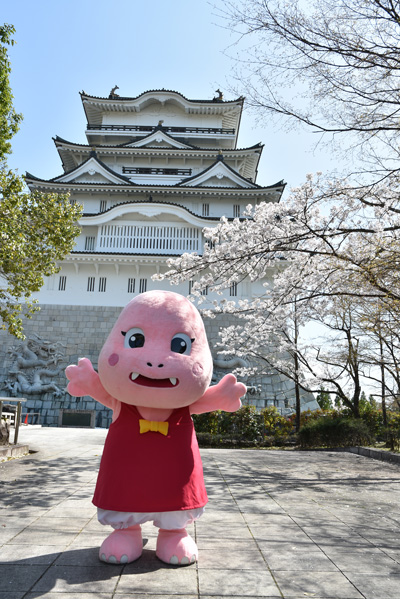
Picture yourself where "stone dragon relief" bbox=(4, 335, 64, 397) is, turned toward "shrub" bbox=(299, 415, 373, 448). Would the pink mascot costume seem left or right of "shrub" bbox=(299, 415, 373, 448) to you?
right

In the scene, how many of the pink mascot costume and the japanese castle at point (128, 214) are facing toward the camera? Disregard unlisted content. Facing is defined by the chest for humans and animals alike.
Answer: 2

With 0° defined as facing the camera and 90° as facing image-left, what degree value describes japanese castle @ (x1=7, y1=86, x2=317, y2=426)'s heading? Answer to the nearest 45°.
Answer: approximately 0°

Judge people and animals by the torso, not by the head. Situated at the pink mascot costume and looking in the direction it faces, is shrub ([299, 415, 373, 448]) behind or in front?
behind

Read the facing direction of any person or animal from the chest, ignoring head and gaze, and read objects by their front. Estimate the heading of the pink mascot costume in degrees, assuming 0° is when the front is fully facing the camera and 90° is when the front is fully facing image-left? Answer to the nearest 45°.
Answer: approximately 0°

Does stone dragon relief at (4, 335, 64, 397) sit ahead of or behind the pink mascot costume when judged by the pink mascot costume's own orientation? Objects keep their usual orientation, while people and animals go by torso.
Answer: behind

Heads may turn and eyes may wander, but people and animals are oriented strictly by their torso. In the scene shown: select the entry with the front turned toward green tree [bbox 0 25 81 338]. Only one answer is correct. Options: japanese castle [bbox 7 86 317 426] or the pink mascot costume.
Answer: the japanese castle

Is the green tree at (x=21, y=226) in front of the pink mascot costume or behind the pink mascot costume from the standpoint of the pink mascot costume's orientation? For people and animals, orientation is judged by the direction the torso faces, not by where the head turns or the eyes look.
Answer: behind

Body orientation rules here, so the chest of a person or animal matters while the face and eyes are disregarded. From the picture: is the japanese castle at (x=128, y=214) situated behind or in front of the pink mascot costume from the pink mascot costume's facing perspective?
behind
